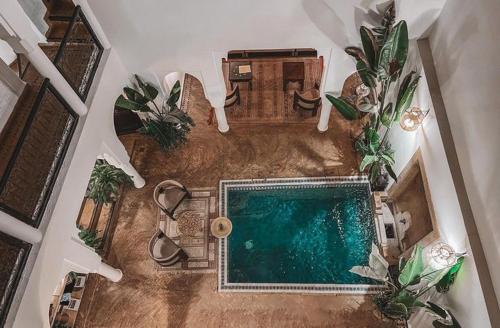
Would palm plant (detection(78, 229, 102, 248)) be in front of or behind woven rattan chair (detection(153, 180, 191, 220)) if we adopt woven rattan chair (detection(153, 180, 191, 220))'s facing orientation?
behind

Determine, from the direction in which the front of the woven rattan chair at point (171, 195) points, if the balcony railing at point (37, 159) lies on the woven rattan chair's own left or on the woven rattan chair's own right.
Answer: on the woven rattan chair's own right

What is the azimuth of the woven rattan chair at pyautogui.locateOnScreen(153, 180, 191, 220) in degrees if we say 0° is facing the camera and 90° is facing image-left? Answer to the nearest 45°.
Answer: approximately 315°

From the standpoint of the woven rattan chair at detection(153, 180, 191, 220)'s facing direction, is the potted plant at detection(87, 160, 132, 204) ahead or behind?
behind

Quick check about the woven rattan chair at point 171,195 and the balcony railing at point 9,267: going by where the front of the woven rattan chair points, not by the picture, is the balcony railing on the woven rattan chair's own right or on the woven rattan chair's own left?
on the woven rattan chair's own right

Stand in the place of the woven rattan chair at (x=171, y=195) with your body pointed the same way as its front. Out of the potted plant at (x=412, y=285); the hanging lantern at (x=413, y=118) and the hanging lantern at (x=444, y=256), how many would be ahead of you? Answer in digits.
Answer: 3

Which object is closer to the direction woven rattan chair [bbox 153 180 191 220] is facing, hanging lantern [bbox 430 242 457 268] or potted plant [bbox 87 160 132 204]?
the hanging lantern
